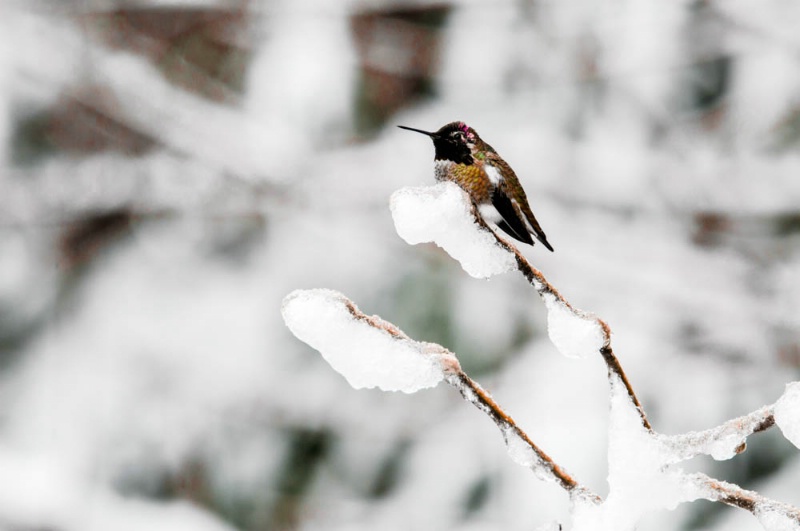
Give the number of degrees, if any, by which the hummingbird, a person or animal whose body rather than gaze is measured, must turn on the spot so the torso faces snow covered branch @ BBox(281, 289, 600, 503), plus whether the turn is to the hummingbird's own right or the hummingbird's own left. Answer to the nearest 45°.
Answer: approximately 90° to the hummingbird's own left

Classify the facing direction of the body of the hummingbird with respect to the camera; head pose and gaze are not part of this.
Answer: to the viewer's left
